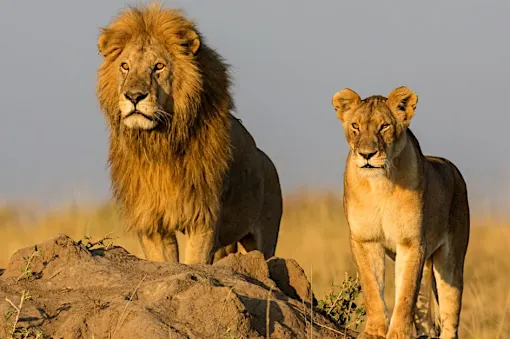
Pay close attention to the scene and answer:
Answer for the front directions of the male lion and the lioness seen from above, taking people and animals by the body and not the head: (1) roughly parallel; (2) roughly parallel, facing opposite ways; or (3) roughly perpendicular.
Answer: roughly parallel

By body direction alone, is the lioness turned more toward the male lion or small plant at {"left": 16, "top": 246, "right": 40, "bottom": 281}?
the small plant

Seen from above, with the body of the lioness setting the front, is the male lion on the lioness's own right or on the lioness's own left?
on the lioness's own right

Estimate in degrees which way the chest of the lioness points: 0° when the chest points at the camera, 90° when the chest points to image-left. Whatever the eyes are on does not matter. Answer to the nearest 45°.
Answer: approximately 45°

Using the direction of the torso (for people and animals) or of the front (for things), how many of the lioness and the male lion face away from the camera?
0

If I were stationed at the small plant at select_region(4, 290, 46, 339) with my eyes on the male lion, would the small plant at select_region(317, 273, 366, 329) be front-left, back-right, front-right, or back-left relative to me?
front-right
